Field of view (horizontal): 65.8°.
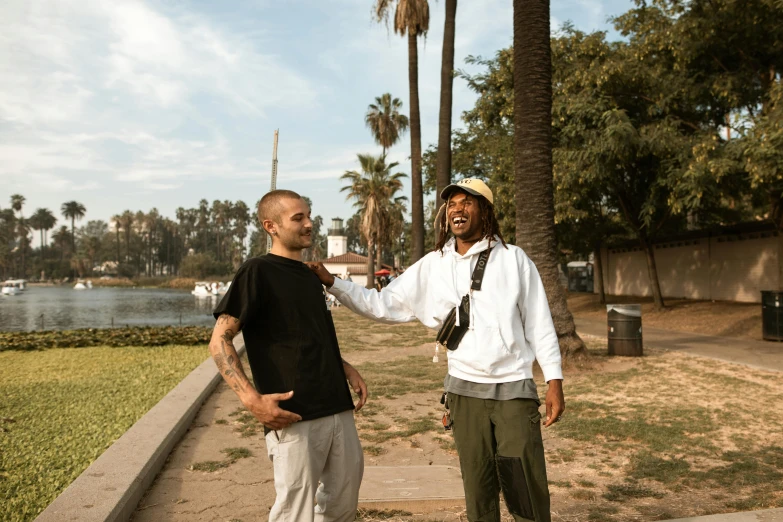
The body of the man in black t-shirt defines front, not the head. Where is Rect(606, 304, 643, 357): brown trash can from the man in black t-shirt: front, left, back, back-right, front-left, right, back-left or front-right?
left

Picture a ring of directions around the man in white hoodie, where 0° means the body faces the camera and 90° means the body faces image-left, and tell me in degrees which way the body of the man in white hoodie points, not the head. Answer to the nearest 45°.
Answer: approximately 45°

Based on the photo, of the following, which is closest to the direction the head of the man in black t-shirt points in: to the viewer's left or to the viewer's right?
to the viewer's right

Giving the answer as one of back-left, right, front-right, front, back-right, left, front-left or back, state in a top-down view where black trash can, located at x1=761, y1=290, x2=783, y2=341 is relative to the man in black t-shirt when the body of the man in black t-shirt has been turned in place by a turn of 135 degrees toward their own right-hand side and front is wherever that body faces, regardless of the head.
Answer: back-right

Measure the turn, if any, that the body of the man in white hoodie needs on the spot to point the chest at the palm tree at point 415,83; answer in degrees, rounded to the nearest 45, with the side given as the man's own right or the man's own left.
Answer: approximately 135° to the man's own right

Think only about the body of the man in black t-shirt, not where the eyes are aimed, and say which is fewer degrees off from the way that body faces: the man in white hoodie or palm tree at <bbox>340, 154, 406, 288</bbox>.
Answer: the man in white hoodie

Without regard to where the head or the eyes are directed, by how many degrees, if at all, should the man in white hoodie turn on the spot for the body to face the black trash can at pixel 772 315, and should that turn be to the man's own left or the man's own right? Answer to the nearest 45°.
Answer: approximately 180°

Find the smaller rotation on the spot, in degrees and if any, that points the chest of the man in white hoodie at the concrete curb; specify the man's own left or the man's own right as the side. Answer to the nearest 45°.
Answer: approximately 90° to the man's own right

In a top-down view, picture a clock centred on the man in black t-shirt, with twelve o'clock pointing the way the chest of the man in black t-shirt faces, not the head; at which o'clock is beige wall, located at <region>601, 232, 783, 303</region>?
The beige wall is roughly at 9 o'clock from the man in black t-shirt.

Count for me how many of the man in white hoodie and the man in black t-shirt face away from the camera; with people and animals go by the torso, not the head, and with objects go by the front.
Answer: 0

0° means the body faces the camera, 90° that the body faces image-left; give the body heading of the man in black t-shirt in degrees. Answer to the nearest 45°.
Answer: approximately 315°
